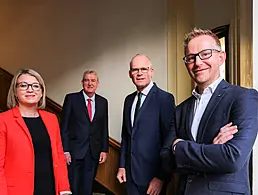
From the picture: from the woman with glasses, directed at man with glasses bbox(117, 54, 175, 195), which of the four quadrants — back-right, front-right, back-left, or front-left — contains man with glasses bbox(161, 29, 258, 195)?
front-right

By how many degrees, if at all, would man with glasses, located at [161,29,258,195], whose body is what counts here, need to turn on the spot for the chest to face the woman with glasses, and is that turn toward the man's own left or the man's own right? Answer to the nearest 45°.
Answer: approximately 90° to the man's own right

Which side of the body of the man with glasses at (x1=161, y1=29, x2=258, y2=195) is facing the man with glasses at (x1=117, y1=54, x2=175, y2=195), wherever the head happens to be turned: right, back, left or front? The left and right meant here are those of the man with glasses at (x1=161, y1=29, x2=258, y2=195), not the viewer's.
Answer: right

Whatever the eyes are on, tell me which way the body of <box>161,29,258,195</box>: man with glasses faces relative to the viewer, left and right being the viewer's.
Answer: facing the viewer and to the left of the viewer

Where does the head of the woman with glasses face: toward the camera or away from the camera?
toward the camera

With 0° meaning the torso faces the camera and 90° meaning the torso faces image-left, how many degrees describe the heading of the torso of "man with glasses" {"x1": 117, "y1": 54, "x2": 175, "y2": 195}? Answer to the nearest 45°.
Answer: approximately 45°

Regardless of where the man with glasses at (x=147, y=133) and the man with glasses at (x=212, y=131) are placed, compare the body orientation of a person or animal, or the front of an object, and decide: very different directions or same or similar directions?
same or similar directions

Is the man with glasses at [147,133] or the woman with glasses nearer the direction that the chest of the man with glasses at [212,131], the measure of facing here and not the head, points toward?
the woman with glasses

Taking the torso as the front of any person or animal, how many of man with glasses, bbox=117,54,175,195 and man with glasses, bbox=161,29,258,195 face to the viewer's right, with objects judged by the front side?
0

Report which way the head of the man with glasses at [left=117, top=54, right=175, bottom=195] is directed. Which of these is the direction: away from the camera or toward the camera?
toward the camera
